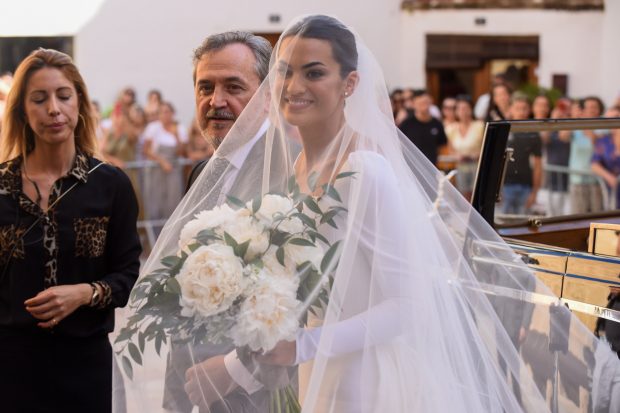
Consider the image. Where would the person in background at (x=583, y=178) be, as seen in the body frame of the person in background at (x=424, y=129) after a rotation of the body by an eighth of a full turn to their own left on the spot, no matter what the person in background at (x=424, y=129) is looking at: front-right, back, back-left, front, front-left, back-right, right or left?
front-left

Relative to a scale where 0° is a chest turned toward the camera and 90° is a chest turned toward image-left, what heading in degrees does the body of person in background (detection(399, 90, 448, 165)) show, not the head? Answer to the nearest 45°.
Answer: approximately 0°

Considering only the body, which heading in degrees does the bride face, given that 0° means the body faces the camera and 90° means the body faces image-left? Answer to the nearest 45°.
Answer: approximately 45°

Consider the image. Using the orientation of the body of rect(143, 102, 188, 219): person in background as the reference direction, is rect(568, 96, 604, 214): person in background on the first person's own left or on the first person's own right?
on the first person's own left

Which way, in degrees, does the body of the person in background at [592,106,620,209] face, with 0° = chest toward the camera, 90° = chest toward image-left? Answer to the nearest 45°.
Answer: approximately 0°

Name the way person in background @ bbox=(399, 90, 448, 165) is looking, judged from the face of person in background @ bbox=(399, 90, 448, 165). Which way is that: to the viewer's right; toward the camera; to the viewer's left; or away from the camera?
toward the camera

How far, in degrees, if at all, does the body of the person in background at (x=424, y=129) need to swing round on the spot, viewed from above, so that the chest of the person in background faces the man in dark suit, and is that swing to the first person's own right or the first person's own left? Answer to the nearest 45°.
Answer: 0° — they already face them

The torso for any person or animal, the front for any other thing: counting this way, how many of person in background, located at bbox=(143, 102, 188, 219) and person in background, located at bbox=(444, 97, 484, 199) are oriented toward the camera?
2

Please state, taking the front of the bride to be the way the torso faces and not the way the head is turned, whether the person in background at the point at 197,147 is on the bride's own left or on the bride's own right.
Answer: on the bride's own right

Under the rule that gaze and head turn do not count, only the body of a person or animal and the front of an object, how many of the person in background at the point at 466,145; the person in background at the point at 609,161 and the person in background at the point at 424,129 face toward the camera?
3

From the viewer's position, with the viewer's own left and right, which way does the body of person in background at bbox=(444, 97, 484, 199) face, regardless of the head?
facing the viewer

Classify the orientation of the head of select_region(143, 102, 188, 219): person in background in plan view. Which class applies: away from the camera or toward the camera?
toward the camera

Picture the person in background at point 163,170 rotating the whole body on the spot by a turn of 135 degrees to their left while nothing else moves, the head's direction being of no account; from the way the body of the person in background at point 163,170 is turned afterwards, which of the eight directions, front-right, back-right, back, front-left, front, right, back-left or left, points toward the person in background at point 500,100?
front-right

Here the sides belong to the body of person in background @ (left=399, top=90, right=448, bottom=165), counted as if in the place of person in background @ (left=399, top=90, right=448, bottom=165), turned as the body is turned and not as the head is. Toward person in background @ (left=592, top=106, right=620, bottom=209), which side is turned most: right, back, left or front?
left

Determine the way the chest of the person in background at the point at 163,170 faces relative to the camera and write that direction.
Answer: toward the camera
